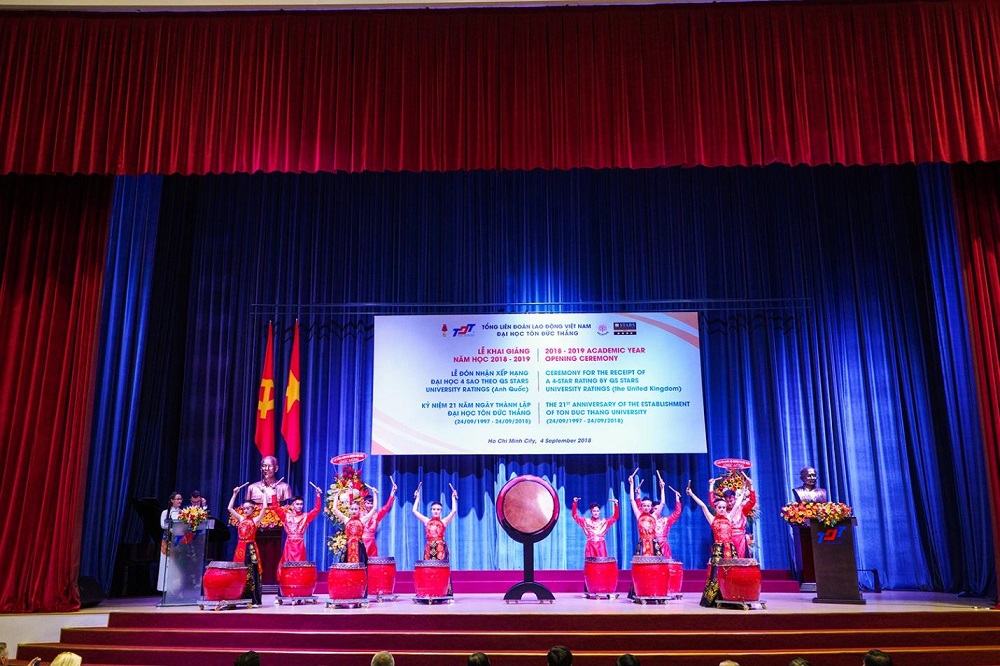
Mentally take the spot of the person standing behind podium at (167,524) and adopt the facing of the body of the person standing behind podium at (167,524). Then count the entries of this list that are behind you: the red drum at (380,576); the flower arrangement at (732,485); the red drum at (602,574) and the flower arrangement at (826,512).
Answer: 0

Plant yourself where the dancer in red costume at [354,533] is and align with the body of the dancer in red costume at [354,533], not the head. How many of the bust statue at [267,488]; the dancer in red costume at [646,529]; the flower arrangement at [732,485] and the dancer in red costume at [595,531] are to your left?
3

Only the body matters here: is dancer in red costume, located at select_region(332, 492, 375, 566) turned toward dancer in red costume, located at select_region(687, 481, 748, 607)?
no

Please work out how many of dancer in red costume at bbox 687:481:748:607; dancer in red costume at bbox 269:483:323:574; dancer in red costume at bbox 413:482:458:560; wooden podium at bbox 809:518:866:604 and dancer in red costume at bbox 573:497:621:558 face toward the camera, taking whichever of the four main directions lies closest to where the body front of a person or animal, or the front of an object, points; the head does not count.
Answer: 5

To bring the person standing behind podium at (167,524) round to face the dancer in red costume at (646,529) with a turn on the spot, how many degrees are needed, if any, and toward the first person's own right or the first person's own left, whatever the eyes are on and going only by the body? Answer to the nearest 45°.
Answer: approximately 45° to the first person's own left

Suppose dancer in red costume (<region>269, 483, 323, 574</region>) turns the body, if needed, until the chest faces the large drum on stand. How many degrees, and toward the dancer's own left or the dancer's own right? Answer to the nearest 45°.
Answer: approximately 45° to the dancer's own left

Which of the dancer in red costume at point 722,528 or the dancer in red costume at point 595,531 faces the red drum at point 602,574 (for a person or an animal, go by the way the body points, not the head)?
the dancer in red costume at point 595,531

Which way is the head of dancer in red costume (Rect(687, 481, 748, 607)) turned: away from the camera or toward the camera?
toward the camera

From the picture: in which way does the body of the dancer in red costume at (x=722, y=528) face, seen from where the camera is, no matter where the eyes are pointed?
toward the camera

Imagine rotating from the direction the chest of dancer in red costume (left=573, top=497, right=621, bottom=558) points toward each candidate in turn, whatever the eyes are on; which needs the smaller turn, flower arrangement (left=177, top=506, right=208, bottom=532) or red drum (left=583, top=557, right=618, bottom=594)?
the red drum

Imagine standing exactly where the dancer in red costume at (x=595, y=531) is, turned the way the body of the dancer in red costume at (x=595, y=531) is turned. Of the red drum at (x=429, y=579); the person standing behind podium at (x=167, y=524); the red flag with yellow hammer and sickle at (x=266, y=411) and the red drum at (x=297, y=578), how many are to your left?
0

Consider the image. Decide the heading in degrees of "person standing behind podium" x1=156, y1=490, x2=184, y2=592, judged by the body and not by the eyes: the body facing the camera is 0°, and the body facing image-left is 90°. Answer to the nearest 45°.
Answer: approximately 315°

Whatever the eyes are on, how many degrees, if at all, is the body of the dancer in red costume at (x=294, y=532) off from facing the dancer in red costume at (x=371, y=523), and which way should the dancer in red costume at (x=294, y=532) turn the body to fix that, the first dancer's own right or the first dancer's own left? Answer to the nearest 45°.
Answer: approximately 90° to the first dancer's own left

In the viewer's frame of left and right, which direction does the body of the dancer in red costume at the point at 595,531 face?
facing the viewer

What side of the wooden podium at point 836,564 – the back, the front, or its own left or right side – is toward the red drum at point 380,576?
right

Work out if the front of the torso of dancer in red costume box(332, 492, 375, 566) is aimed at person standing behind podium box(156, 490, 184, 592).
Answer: no

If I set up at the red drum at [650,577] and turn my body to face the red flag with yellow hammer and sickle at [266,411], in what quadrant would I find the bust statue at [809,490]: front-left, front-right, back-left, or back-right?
back-right

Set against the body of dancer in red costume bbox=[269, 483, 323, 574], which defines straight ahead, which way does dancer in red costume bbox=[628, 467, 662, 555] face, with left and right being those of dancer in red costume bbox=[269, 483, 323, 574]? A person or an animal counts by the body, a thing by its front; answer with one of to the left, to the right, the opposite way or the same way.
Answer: the same way
